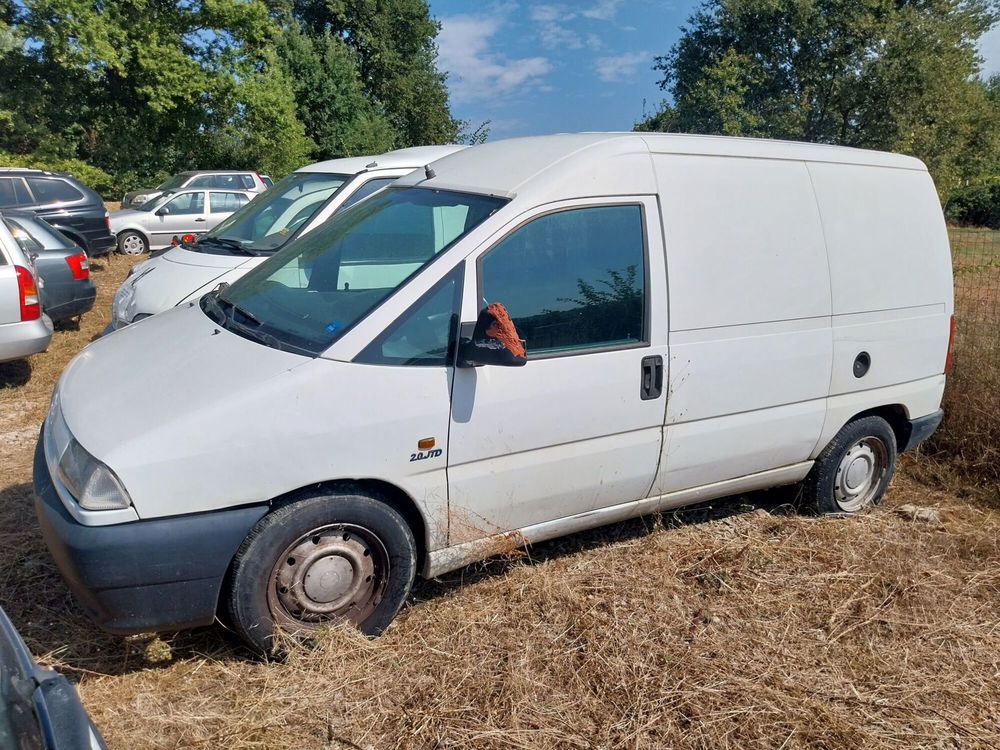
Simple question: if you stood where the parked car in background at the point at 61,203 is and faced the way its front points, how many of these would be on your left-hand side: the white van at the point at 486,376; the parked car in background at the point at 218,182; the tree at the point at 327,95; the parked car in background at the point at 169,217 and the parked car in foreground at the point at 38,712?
2

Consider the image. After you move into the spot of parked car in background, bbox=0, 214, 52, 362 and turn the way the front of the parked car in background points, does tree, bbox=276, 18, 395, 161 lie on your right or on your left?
on your right

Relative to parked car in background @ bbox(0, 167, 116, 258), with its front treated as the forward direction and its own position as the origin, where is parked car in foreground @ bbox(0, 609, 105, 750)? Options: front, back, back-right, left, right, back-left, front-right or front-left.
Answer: left

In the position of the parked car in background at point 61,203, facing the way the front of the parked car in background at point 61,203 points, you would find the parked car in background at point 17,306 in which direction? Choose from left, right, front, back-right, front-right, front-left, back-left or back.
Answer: left

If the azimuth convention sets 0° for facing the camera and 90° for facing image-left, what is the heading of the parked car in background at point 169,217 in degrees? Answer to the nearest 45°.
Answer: approximately 90°

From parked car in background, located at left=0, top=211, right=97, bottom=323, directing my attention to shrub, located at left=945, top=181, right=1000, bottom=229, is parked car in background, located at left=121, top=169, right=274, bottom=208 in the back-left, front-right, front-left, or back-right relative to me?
front-left

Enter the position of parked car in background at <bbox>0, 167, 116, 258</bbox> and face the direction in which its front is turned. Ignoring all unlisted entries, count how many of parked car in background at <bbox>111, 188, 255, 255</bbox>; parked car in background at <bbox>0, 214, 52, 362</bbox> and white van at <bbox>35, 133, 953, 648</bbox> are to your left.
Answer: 2

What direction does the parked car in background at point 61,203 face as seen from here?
to the viewer's left

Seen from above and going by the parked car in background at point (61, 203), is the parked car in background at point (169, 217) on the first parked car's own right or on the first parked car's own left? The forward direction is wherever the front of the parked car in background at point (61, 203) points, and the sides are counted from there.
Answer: on the first parked car's own right
